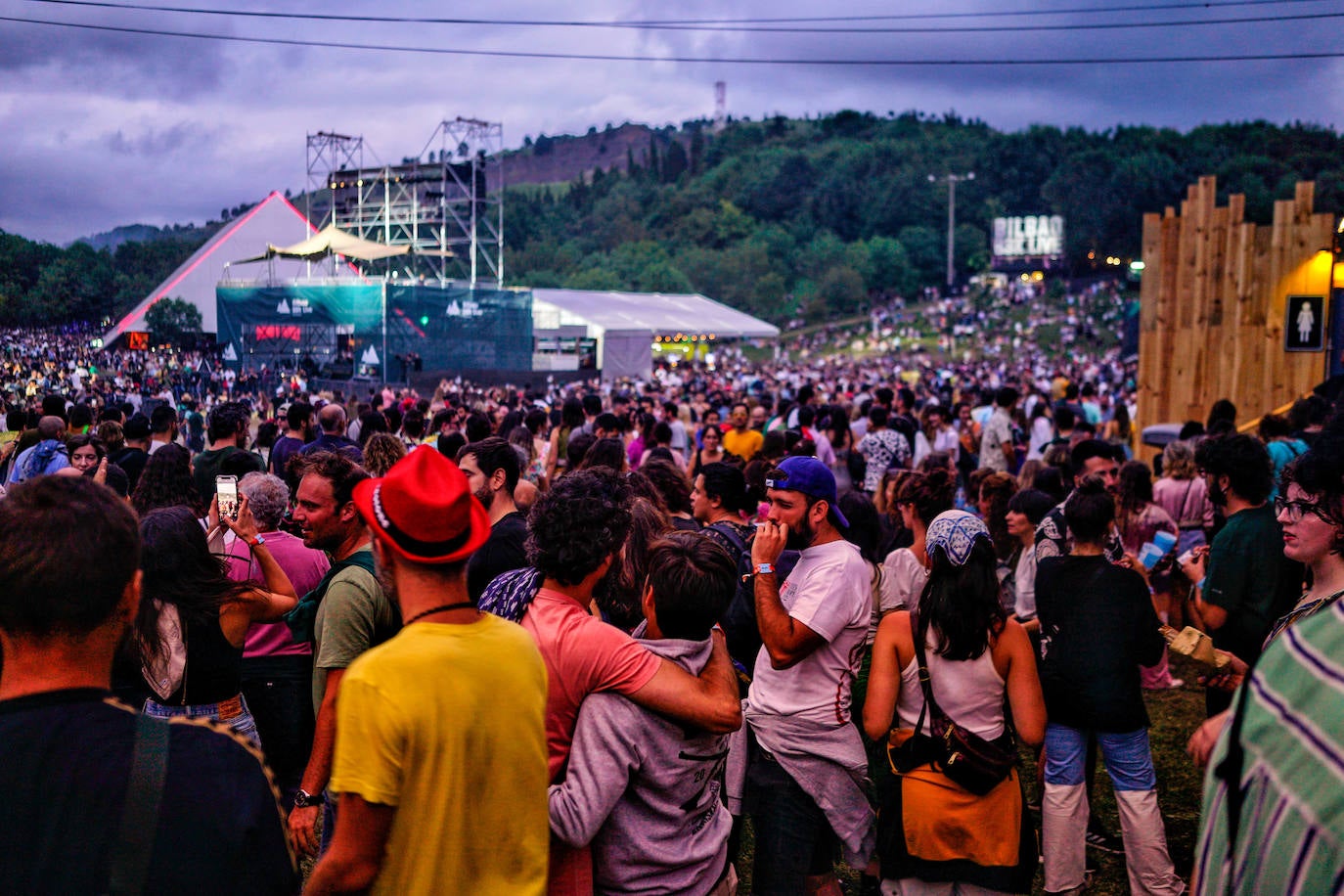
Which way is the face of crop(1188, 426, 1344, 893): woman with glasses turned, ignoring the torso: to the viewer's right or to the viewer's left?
to the viewer's left

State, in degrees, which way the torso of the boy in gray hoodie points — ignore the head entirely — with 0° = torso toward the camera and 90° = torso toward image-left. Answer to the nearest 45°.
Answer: approximately 135°

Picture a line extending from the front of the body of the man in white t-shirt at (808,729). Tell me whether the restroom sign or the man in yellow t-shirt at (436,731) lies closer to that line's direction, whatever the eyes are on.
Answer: the man in yellow t-shirt

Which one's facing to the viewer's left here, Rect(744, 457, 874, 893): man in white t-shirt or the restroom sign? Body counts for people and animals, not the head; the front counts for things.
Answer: the man in white t-shirt

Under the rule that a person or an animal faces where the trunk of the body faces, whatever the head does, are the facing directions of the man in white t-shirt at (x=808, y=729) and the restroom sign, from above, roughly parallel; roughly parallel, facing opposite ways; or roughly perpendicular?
roughly perpendicular

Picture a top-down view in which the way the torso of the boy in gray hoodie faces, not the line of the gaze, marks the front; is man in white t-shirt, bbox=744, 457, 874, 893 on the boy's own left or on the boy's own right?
on the boy's own right

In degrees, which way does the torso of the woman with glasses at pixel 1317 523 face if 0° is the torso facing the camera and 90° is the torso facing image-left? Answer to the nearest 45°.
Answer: approximately 45°

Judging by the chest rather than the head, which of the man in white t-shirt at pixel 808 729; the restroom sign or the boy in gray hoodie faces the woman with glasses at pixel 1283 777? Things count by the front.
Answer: the restroom sign

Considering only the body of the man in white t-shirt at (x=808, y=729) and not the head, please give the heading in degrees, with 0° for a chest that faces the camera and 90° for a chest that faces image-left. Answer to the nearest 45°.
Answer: approximately 90°

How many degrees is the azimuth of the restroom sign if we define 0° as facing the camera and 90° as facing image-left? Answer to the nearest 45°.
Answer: approximately 0°

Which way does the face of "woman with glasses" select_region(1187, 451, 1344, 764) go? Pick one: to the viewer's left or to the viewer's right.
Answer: to the viewer's left
